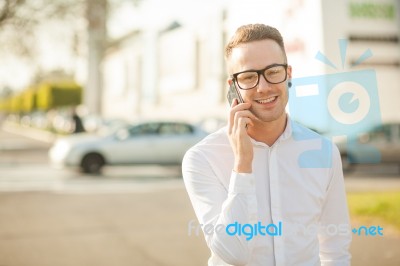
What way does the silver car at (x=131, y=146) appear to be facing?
to the viewer's left

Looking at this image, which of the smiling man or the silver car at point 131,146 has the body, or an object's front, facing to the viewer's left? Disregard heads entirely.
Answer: the silver car

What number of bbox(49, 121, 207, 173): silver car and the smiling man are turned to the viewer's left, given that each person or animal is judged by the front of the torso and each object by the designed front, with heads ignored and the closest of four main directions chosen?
1

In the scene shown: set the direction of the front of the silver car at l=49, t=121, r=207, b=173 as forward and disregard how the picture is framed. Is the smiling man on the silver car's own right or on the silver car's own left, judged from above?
on the silver car's own left

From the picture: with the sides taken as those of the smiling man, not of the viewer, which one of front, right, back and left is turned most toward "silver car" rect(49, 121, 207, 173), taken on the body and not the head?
back

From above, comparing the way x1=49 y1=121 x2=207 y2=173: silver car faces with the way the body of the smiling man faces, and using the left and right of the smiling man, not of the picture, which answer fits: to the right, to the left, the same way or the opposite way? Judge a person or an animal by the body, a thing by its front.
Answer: to the right

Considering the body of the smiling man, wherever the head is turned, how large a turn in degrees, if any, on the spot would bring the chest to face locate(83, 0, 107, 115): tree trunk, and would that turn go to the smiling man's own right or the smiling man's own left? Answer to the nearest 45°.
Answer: approximately 180°

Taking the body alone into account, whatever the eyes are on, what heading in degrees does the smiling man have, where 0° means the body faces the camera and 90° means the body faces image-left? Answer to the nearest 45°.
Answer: approximately 0°

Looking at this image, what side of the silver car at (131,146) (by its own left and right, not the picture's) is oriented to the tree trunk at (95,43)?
right
